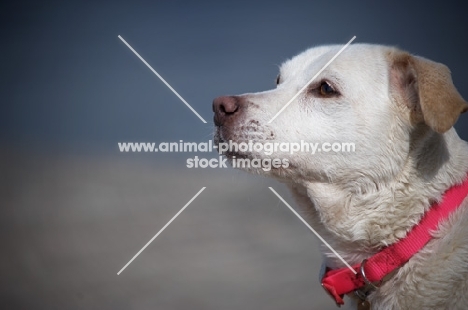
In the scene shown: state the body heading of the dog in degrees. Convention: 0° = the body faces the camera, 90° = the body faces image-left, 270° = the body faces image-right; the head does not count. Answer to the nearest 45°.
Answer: approximately 90°
